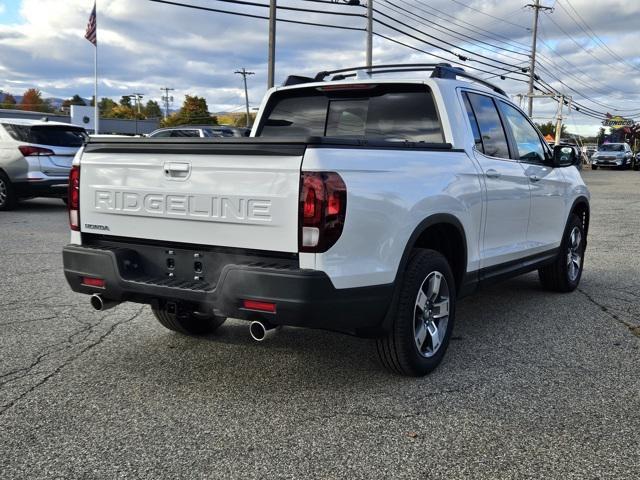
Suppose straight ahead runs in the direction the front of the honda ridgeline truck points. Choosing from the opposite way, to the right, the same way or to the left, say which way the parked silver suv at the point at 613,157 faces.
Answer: the opposite way

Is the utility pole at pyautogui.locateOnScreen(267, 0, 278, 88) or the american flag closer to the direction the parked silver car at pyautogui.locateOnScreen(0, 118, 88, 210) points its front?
the american flag

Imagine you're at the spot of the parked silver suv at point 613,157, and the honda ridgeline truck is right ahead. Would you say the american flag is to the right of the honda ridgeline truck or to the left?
right

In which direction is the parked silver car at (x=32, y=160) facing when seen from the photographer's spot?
facing away from the viewer and to the left of the viewer

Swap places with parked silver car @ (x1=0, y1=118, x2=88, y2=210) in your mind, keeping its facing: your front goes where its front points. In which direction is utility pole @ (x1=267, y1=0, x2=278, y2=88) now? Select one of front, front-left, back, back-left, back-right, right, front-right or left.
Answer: right

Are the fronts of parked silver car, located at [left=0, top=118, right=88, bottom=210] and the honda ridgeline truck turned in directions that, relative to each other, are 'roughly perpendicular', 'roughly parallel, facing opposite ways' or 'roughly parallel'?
roughly perpendicular

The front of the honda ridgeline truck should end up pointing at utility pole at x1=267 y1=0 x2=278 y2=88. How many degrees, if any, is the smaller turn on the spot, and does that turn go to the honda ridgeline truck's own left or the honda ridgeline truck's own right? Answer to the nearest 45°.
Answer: approximately 45° to the honda ridgeline truck's own left

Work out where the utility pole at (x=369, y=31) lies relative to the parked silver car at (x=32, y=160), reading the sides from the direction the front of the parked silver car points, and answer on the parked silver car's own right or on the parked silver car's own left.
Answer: on the parked silver car's own right

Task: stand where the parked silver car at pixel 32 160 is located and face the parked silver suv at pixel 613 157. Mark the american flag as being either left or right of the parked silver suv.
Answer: left

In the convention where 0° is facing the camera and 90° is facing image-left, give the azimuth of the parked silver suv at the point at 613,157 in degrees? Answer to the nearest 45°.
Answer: approximately 45°

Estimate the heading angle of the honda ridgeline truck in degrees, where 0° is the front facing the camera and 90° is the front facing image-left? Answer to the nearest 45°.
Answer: approximately 225°

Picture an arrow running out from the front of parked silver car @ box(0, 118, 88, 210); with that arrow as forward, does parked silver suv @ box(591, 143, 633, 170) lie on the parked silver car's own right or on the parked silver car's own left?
on the parked silver car's own right
